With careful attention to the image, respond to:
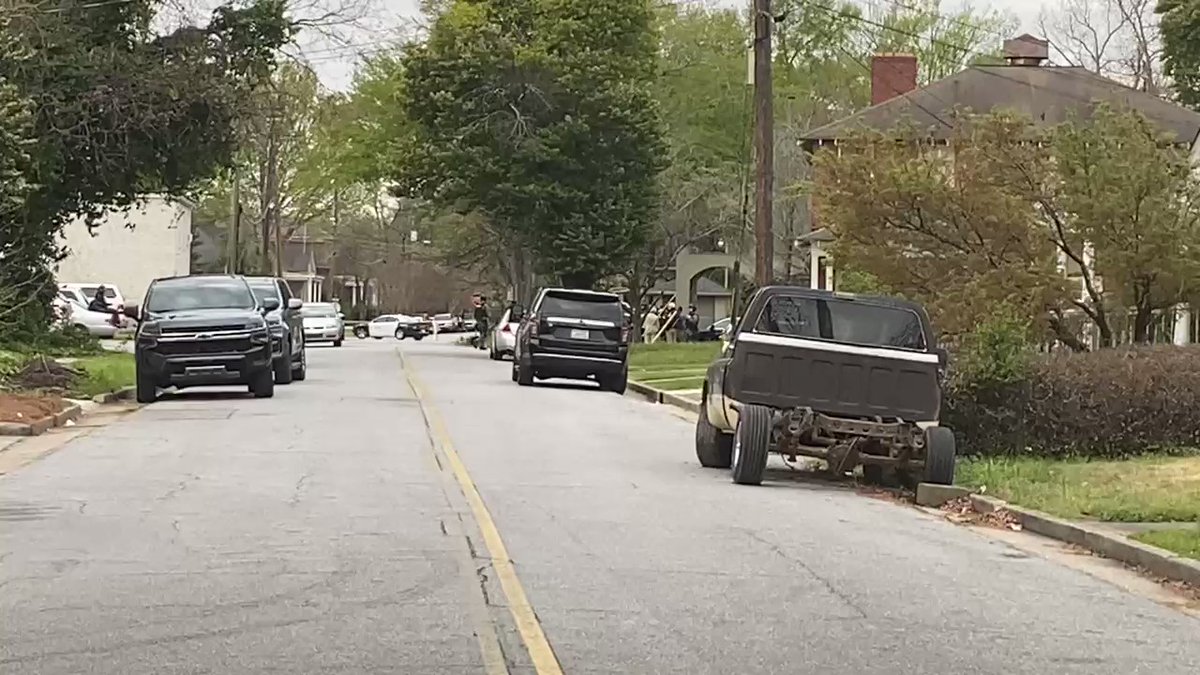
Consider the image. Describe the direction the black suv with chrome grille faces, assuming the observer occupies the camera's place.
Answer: facing the viewer

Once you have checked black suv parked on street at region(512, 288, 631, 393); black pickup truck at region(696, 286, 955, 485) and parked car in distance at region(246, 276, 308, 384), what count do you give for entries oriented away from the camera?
2

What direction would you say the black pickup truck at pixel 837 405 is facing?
away from the camera

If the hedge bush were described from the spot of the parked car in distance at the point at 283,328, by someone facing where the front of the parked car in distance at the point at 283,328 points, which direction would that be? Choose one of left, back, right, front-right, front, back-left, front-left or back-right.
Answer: front-left

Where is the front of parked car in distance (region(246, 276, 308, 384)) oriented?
toward the camera

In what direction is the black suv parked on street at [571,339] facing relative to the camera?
away from the camera

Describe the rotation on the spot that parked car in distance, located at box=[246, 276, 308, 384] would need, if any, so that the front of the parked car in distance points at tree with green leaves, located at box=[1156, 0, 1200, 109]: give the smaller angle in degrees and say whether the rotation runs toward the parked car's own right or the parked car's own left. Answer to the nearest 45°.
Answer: approximately 90° to the parked car's own left

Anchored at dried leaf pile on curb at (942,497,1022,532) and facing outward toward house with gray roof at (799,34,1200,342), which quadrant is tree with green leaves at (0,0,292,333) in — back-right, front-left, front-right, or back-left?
front-left

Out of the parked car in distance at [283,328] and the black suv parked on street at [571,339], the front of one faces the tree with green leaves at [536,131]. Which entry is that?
the black suv parked on street

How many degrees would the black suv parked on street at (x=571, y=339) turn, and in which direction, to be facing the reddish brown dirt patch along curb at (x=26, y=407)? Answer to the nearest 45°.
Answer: approximately 135° to its left

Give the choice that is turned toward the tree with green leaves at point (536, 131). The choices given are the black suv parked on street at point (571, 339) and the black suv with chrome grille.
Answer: the black suv parked on street

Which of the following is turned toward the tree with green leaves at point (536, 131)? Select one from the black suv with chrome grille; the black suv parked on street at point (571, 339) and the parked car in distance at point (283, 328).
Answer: the black suv parked on street

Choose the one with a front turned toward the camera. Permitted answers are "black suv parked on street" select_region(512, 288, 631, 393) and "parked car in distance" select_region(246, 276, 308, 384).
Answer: the parked car in distance

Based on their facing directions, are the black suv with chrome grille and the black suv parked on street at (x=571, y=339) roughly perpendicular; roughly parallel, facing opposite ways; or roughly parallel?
roughly parallel, facing opposite ways
